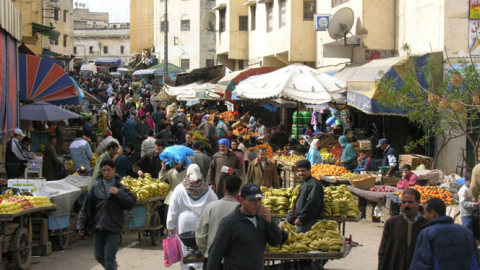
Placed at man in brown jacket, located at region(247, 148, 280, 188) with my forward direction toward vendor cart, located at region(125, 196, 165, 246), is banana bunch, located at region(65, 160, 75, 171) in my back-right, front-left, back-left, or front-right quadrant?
front-right

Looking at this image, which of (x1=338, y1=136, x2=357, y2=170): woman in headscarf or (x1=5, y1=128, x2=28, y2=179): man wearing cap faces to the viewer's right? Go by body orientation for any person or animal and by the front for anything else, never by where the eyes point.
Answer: the man wearing cap

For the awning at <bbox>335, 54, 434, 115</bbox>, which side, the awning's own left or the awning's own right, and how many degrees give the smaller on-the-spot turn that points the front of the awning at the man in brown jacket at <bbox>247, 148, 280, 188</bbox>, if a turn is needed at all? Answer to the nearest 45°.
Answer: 0° — it already faces them

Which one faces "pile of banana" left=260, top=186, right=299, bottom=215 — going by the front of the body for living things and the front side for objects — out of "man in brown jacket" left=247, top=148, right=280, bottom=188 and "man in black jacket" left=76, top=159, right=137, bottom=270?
the man in brown jacket

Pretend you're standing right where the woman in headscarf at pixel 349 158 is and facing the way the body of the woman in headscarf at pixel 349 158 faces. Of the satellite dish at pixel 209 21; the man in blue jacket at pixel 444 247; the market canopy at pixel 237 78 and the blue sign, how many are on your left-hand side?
1

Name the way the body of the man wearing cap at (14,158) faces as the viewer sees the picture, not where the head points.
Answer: to the viewer's right

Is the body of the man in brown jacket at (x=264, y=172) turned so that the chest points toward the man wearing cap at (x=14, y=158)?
no

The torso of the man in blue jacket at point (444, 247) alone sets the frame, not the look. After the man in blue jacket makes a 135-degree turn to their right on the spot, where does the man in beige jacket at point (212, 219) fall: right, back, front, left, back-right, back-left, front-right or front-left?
back

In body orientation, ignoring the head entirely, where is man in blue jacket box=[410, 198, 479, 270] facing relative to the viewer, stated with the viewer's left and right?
facing away from the viewer and to the left of the viewer

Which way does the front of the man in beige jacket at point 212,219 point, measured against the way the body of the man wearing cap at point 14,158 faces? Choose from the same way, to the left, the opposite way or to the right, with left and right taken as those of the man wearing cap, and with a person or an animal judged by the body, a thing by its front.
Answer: to the left

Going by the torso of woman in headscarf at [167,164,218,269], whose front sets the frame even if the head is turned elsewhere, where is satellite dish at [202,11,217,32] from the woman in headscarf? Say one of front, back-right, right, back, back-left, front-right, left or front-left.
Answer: front

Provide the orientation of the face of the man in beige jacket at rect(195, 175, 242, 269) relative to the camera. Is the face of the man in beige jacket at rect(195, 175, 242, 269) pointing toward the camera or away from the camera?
away from the camera

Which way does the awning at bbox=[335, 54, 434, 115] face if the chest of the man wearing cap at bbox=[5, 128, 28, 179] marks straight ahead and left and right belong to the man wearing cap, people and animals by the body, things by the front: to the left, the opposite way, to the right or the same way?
the opposite way

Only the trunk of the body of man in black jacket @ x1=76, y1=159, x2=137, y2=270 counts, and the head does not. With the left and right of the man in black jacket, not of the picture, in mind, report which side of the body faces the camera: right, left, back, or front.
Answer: front

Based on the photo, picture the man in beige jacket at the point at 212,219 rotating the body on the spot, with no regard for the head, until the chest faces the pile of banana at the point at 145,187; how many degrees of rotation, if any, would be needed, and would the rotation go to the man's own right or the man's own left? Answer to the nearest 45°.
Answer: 0° — they already face it

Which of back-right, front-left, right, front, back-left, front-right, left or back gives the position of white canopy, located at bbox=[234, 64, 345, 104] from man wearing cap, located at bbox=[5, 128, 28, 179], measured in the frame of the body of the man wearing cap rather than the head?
front
